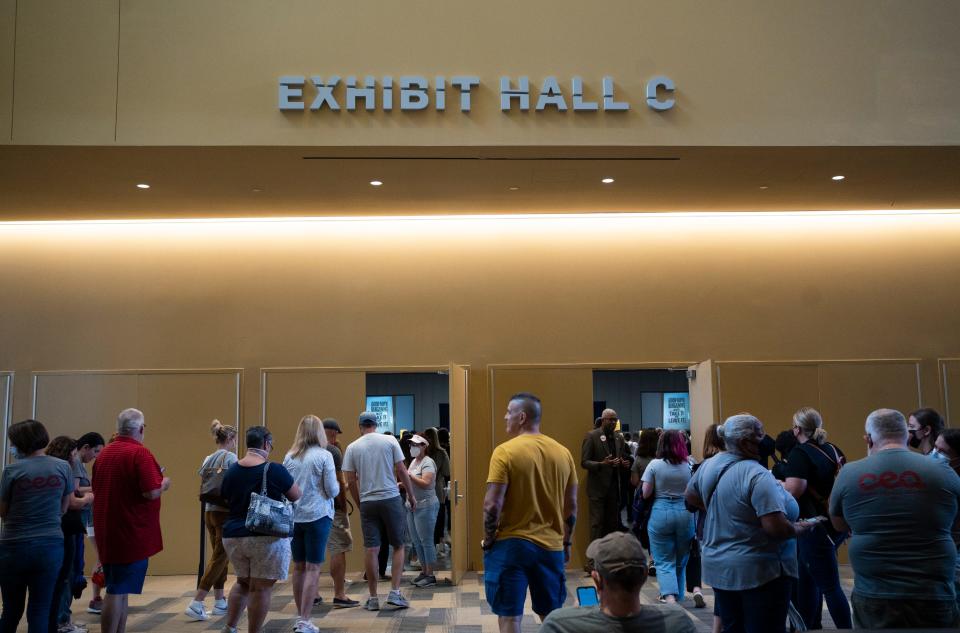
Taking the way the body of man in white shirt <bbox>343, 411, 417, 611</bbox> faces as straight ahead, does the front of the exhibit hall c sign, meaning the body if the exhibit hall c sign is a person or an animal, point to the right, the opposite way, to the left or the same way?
the opposite way

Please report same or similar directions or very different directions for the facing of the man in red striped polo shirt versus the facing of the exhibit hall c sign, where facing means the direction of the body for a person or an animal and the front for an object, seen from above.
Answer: very different directions

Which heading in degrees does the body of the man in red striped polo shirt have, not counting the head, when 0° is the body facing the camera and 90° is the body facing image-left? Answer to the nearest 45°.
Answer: approximately 225°

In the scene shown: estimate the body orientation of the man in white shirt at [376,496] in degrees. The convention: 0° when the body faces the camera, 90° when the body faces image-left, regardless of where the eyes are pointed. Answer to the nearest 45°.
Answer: approximately 180°

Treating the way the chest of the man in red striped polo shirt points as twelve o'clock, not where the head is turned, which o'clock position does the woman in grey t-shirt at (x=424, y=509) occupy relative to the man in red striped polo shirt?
The woman in grey t-shirt is roughly at 12 o'clock from the man in red striped polo shirt.

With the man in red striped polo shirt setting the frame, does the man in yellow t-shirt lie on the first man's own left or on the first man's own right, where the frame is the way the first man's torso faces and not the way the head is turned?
on the first man's own right

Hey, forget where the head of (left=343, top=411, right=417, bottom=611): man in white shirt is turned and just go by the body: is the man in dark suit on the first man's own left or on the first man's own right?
on the first man's own right
